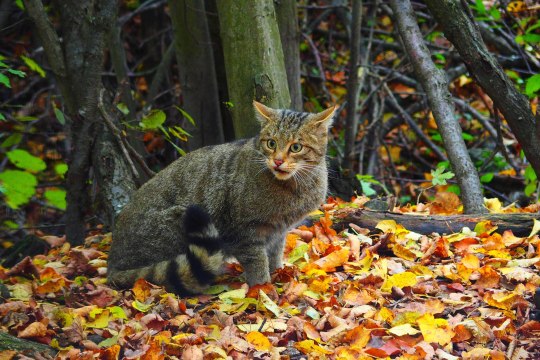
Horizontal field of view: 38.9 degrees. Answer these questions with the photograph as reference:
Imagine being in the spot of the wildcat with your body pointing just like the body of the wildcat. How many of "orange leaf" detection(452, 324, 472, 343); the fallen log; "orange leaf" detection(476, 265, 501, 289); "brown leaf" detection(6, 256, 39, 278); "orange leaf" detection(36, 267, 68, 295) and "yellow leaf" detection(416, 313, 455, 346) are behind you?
2

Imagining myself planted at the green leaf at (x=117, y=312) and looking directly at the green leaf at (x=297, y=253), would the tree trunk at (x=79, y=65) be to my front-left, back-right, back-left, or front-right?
front-left

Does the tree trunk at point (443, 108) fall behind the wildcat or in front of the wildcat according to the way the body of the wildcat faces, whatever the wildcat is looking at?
in front

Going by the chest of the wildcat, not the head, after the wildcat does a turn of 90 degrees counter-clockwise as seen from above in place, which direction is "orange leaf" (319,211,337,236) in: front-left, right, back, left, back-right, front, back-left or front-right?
front-right

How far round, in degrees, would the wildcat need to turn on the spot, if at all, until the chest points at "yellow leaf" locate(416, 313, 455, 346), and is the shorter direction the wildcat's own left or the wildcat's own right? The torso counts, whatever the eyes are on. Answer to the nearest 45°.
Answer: approximately 45° to the wildcat's own right

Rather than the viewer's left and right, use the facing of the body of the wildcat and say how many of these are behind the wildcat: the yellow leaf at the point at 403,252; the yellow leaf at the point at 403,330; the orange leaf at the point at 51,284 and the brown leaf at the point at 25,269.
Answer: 2

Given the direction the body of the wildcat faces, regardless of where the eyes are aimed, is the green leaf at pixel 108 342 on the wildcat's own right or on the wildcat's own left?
on the wildcat's own right

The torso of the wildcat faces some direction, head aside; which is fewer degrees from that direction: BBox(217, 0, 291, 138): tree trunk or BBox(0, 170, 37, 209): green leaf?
the tree trunk

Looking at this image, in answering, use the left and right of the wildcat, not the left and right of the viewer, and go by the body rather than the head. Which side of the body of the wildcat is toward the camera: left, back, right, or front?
right

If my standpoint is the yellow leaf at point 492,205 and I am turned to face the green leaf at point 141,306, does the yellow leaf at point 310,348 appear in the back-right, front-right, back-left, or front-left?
front-left

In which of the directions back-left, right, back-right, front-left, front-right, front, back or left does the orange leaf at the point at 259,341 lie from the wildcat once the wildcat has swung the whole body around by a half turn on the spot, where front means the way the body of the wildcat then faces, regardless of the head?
left

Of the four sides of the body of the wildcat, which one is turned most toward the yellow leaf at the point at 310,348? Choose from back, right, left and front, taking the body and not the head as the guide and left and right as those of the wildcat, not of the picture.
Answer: right

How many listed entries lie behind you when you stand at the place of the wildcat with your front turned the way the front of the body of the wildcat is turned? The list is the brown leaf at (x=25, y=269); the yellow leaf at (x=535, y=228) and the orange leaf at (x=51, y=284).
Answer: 2

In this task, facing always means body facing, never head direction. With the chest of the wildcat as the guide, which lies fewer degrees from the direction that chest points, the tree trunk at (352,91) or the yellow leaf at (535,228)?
the yellow leaf
